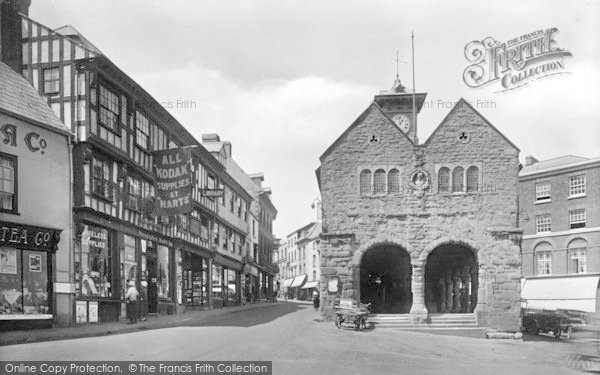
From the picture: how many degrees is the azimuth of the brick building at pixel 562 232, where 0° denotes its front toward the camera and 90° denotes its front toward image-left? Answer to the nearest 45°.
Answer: approximately 45°

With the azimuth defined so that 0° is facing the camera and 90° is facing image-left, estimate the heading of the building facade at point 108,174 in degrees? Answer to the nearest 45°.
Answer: approximately 315°

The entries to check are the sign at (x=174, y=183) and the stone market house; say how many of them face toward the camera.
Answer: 2

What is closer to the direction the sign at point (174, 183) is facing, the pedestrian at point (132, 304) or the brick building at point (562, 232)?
the pedestrian

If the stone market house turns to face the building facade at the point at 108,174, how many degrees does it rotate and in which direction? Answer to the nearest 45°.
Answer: approximately 45° to its right

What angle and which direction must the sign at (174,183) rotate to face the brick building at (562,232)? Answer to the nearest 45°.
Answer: approximately 135° to its left
